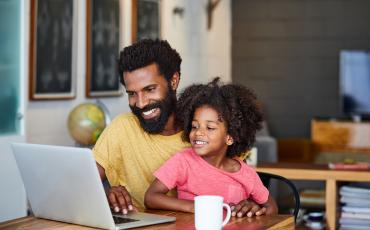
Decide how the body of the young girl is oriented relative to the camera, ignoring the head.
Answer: toward the camera

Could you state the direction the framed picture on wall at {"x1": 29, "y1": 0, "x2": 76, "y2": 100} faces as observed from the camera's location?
facing the viewer

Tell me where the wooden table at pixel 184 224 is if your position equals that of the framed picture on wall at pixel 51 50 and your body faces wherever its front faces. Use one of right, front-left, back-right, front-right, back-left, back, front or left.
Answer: front

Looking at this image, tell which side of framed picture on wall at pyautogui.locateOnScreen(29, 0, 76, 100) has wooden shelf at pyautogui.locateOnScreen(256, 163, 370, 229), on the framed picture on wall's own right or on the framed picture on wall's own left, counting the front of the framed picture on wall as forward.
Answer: on the framed picture on wall's own left

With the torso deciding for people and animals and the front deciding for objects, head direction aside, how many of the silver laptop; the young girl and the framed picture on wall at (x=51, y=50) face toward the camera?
2

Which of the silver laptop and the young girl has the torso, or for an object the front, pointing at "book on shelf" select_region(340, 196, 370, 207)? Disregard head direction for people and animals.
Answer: the silver laptop

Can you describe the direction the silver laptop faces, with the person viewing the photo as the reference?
facing away from the viewer and to the right of the viewer

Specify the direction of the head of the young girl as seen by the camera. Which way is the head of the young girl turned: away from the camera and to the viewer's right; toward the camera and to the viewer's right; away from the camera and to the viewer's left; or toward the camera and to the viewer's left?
toward the camera and to the viewer's left

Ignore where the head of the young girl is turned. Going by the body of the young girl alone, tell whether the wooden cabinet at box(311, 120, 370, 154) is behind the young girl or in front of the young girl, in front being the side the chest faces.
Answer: behind

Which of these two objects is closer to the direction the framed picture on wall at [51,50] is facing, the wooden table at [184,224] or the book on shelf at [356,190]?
the wooden table

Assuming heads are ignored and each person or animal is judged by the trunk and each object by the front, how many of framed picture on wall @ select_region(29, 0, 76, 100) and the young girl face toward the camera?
2

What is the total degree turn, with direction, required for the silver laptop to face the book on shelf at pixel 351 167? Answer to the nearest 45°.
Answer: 0° — it already faces it

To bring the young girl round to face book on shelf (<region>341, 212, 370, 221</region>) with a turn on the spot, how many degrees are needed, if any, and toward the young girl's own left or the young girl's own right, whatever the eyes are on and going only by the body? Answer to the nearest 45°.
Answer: approximately 135° to the young girl's own left

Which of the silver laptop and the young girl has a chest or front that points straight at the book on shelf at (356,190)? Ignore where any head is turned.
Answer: the silver laptop

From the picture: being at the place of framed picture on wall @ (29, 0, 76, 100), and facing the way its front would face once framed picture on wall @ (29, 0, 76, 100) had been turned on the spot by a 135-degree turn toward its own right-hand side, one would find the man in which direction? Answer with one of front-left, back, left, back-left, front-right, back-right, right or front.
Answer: back-left
